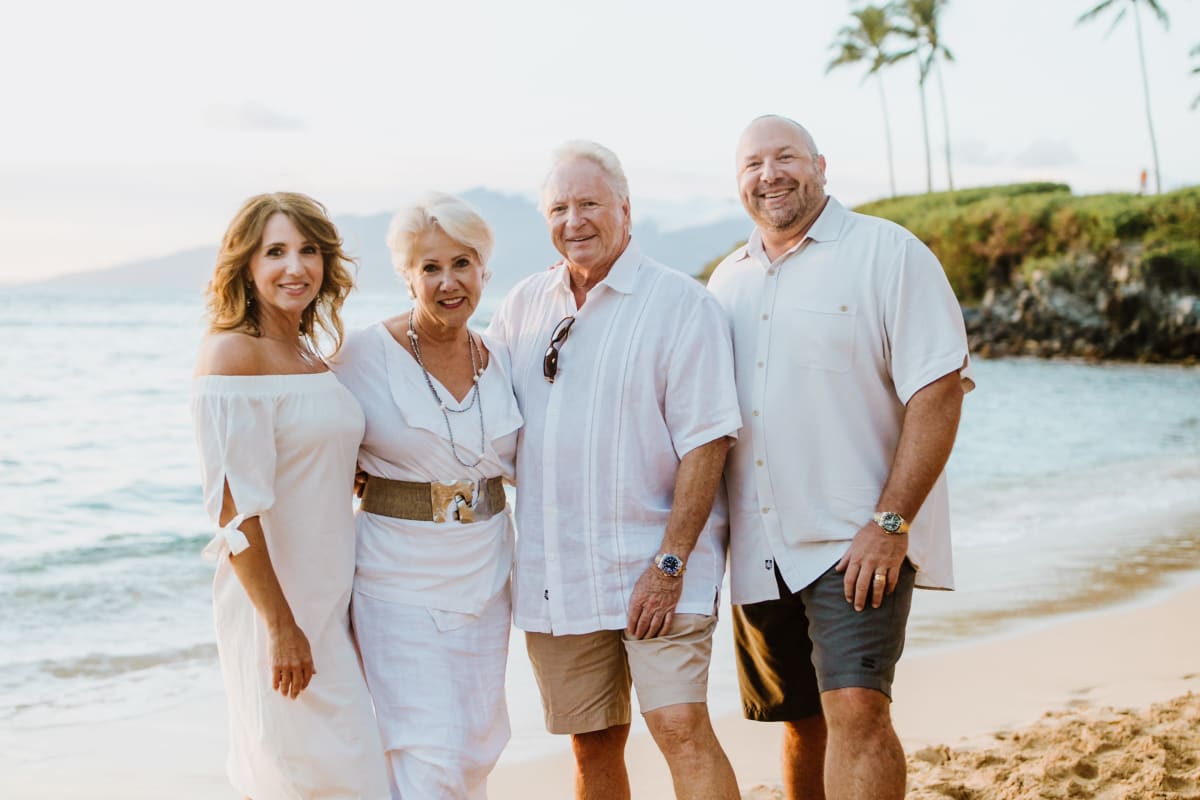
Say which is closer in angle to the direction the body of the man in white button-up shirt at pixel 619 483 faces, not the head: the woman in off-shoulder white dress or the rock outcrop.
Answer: the woman in off-shoulder white dress

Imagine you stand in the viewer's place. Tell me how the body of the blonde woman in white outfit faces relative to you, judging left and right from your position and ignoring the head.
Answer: facing the viewer and to the right of the viewer

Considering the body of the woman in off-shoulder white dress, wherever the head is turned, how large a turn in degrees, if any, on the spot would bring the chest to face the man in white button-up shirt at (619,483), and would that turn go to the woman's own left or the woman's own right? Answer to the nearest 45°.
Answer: approximately 45° to the woman's own left

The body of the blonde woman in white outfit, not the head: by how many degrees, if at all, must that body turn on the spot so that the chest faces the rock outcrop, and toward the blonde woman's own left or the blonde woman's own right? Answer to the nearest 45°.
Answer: approximately 90° to the blonde woman's own left

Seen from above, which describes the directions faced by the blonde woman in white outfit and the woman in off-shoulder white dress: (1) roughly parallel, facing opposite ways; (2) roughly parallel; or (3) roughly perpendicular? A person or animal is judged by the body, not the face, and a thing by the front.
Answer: roughly parallel

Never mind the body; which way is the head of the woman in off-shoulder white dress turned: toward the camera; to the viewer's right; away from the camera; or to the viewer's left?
toward the camera

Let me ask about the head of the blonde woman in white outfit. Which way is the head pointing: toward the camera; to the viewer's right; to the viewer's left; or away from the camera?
toward the camera

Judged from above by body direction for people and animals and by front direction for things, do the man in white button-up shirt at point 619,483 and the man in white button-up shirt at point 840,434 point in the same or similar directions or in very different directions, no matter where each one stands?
same or similar directions

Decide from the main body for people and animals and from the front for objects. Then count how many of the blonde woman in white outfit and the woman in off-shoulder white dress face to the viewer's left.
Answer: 0

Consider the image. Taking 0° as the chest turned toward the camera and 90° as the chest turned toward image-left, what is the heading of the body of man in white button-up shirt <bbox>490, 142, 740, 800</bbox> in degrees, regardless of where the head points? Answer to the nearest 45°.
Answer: approximately 45°

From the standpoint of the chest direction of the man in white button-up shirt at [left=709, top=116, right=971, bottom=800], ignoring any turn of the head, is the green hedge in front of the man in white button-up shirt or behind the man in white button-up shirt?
behind
